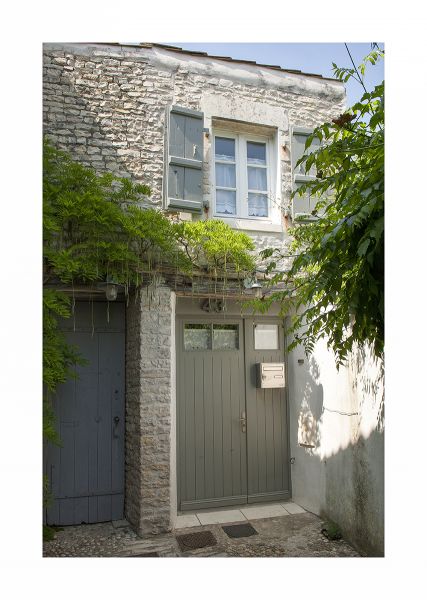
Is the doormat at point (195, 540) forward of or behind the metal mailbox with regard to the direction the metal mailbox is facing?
forward

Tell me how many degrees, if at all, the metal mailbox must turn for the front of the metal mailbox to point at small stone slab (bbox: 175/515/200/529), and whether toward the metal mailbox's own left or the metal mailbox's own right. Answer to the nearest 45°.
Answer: approximately 45° to the metal mailbox's own right

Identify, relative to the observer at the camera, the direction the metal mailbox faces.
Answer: facing the viewer

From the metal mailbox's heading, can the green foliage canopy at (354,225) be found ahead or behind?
ahead

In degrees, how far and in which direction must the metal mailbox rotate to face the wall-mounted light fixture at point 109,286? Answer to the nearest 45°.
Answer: approximately 45° to its right
